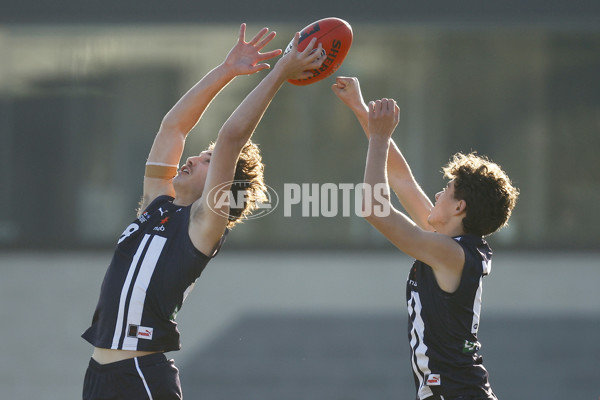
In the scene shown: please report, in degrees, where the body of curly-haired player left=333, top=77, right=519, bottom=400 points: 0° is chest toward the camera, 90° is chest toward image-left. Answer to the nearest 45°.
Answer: approximately 90°

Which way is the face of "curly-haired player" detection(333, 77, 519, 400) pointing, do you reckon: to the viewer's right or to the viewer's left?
to the viewer's left
